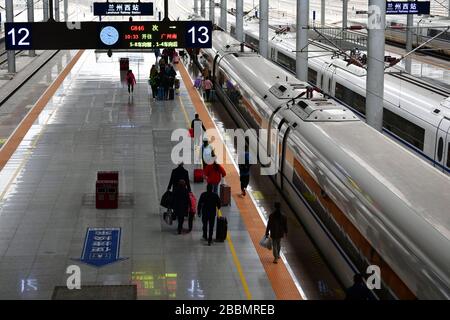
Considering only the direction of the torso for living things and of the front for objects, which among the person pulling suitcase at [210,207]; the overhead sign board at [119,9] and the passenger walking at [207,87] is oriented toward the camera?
the overhead sign board

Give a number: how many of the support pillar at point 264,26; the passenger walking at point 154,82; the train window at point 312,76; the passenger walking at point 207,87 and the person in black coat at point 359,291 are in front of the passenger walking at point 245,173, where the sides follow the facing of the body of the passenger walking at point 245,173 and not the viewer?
4

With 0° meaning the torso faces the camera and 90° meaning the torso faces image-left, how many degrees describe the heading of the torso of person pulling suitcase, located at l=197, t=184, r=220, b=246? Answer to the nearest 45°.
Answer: approximately 180°

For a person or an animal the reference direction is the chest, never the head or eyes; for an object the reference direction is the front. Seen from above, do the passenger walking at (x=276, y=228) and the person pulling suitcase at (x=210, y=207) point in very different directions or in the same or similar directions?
same or similar directions

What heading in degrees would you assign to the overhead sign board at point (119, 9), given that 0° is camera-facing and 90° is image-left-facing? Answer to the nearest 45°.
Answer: approximately 0°

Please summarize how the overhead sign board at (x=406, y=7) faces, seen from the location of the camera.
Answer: facing the viewer

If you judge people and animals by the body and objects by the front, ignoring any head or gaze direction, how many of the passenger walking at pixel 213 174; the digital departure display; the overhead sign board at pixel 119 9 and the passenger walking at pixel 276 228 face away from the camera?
2

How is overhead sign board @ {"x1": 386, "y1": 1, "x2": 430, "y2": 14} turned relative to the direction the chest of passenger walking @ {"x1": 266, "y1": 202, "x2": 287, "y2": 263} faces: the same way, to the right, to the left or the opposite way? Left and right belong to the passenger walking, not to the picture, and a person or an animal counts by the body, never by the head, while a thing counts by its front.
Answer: the opposite way

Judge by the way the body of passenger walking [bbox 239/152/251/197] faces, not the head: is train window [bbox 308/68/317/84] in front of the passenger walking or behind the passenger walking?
in front

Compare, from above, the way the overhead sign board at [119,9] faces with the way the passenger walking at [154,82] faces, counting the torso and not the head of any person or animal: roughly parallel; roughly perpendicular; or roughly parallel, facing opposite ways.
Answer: roughly parallel, facing opposite ways

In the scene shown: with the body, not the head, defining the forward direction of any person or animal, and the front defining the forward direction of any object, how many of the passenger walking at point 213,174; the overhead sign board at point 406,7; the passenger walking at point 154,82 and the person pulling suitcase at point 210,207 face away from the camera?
3

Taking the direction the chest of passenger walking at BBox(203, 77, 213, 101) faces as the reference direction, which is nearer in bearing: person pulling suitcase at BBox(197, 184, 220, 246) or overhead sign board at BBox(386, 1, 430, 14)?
the overhead sign board

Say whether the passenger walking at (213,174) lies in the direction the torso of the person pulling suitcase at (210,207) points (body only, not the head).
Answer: yes

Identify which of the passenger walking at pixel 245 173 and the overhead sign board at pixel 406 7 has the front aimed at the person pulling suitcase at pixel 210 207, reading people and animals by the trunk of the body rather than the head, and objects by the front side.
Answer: the overhead sign board

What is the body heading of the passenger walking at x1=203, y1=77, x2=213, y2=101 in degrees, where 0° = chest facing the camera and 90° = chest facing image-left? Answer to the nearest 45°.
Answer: approximately 180°

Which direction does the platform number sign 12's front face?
toward the camera

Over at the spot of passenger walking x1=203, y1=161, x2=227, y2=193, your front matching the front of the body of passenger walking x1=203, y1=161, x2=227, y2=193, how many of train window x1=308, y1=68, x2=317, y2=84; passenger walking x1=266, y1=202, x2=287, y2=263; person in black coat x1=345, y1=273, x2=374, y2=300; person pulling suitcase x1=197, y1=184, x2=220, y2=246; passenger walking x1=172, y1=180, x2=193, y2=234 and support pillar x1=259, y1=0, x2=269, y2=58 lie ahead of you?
2

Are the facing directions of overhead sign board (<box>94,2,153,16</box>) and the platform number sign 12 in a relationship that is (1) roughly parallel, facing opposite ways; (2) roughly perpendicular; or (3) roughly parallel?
roughly parallel

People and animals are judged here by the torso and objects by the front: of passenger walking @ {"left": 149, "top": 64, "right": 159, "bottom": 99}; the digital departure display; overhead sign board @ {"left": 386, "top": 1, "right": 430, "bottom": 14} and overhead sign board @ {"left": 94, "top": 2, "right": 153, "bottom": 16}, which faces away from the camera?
the passenger walking

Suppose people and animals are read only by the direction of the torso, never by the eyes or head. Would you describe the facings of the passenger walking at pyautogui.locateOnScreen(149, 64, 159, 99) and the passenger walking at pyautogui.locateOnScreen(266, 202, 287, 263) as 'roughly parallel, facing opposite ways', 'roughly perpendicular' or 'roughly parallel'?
roughly parallel
